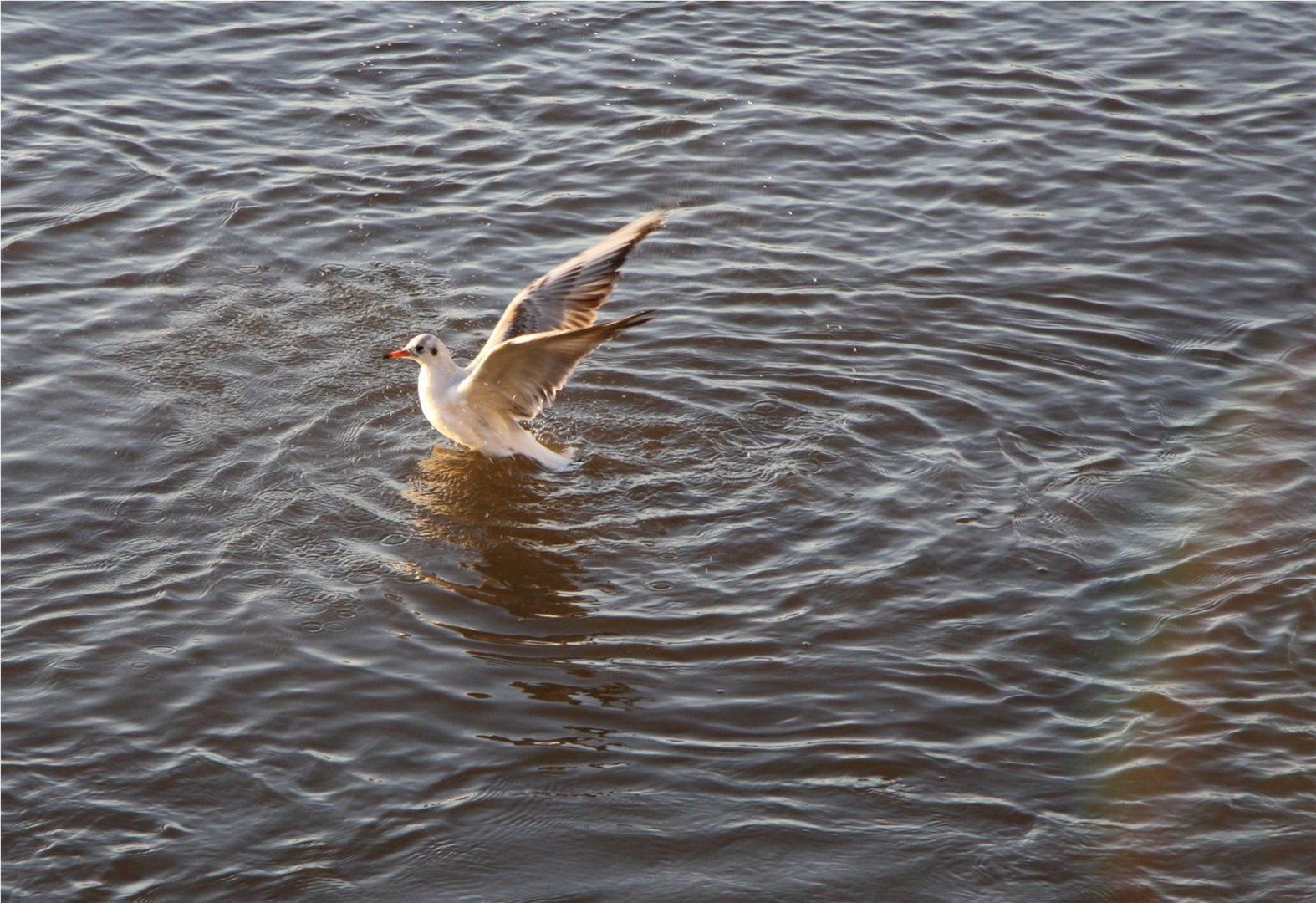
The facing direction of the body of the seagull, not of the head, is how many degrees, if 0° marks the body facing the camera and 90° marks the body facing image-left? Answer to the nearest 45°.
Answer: approximately 90°
